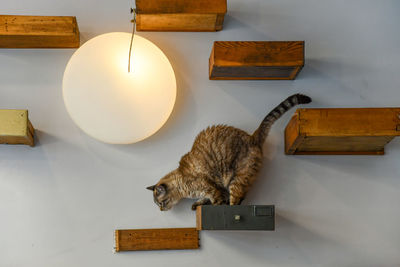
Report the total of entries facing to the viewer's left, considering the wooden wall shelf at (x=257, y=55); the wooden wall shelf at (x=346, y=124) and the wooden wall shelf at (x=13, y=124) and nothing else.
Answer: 0

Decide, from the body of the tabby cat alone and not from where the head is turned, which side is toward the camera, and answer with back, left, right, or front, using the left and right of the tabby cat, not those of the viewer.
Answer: left

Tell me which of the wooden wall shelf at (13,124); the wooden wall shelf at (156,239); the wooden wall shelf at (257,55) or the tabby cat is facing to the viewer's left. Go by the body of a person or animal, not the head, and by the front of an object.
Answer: the tabby cat

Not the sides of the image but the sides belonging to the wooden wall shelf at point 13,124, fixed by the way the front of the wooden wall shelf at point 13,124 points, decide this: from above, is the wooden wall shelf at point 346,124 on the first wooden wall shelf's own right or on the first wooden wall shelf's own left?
on the first wooden wall shelf's own left

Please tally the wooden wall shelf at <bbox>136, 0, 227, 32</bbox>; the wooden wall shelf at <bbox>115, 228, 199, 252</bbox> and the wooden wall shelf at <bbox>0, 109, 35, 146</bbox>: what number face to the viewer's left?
0

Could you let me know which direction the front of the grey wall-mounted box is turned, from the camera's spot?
facing the viewer

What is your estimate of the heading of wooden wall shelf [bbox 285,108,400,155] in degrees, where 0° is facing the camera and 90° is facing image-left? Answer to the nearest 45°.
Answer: approximately 0°

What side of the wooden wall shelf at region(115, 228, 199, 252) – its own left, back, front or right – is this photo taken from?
front
